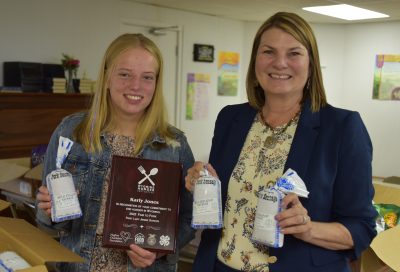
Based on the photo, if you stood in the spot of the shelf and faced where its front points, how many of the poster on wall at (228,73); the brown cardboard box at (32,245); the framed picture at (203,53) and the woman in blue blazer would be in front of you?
2

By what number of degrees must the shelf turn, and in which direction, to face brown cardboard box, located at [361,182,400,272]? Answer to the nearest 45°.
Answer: approximately 45° to its left

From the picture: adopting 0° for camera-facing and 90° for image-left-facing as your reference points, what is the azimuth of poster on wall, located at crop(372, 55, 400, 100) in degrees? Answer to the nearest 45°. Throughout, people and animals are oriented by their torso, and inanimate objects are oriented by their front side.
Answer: approximately 0°

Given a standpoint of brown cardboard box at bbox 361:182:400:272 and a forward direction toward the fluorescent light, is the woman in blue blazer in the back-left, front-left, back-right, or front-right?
back-left

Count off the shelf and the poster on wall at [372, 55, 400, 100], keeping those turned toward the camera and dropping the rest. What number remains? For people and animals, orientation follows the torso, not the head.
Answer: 2

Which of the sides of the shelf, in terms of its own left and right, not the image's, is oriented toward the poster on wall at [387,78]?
left

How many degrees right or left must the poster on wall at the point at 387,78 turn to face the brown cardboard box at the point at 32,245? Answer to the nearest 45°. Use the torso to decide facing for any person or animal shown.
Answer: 0° — it already faces it

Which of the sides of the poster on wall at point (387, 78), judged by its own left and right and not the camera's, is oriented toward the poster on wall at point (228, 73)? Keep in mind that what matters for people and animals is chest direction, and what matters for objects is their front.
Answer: right

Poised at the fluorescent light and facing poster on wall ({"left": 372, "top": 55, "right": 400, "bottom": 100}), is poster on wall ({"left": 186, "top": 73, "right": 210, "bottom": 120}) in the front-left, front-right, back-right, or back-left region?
back-left

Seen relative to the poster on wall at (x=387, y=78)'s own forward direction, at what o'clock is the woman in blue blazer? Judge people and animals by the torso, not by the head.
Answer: The woman in blue blazer is roughly at 12 o'clock from the poster on wall.

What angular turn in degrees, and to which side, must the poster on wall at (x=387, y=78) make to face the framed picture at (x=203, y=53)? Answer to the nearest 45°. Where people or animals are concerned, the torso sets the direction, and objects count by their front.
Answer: approximately 45° to its right
